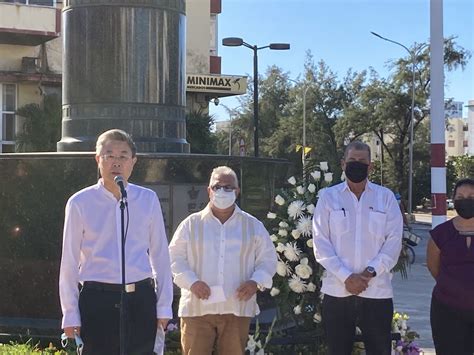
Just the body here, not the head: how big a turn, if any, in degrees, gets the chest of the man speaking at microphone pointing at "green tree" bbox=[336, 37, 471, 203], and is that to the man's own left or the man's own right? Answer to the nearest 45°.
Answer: approximately 135° to the man's own left

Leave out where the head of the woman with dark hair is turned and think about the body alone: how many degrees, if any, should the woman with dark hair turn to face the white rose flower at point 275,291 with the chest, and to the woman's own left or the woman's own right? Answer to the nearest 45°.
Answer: approximately 90° to the woman's own right

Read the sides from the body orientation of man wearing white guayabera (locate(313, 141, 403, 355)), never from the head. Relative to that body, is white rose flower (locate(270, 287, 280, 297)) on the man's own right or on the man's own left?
on the man's own right

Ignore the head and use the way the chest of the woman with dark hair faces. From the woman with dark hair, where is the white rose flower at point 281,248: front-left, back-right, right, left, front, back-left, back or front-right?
right

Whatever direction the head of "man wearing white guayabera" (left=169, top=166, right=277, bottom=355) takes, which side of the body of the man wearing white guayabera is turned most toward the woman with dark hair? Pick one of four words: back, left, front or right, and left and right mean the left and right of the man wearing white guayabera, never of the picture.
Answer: left

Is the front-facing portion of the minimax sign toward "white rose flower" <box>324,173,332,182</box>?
yes

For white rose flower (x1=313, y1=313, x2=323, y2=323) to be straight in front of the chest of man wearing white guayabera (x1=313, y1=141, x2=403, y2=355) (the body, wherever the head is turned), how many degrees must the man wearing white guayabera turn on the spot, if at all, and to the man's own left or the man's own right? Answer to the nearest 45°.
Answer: approximately 135° to the man's own right

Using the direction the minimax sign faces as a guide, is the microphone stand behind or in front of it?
in front

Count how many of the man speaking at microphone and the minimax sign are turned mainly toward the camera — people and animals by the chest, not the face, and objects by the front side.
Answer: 2

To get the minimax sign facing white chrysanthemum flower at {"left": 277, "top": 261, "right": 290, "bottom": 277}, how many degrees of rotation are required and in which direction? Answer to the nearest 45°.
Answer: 0° — it already faces it
